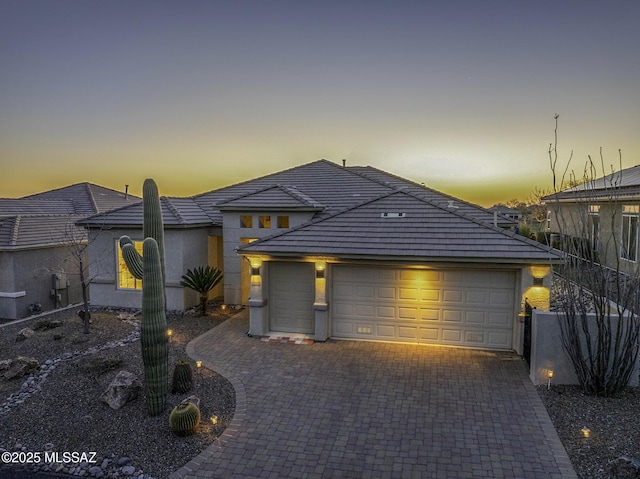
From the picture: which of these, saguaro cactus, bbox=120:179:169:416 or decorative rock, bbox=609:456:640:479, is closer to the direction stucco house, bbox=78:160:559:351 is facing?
the decorative rock

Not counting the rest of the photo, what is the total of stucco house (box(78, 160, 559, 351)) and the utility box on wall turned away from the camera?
0

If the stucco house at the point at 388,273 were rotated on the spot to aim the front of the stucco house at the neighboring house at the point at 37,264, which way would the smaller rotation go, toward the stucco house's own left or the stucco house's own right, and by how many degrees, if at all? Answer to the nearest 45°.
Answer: approximately 90° to the stucco house's own right

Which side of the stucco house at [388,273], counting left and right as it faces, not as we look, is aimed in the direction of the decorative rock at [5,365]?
right

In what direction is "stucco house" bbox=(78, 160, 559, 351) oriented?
toward the camera

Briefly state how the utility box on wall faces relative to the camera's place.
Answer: facing the viewer and to the right of the viewer
